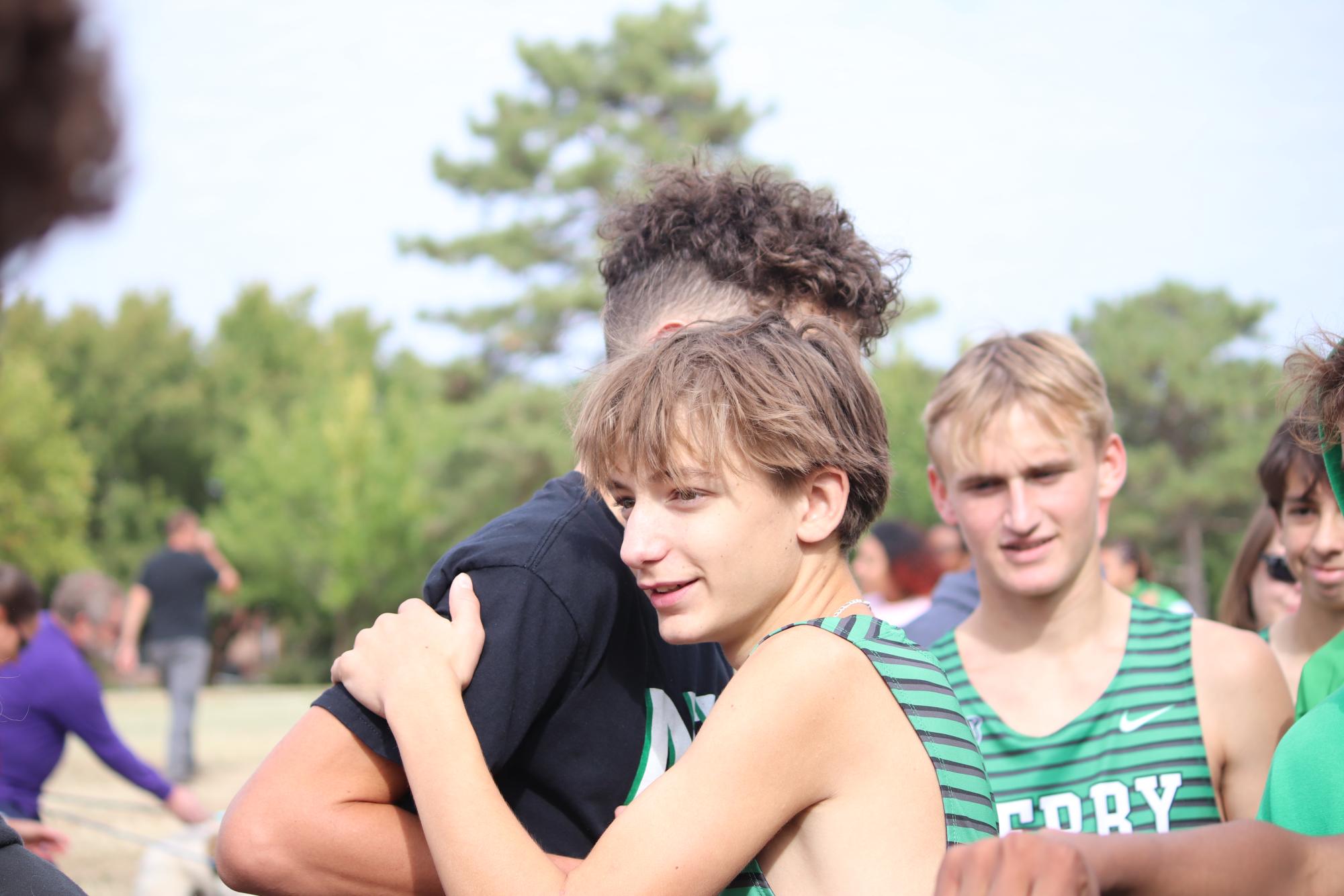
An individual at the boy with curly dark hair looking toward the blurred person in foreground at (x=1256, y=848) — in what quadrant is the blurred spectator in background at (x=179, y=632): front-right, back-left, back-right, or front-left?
back-left

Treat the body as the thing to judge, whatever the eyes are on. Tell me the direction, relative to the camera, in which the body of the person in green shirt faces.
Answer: toward the camera

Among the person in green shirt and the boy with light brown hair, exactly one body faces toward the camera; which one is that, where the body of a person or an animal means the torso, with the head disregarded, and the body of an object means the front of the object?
the person in green shirt

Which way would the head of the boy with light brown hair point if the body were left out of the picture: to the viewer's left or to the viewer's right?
to the viewer's left

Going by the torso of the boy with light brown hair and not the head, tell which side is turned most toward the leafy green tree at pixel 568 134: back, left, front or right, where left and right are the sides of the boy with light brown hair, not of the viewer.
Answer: right

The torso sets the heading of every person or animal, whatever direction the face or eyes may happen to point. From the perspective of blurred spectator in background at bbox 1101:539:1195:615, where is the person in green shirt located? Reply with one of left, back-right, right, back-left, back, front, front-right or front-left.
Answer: left

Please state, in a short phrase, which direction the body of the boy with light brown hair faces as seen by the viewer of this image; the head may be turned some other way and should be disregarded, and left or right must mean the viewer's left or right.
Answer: facing to the left of the viewer

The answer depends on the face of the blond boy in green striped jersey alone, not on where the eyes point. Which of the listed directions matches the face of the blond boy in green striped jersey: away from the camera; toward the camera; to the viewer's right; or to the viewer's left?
toward the camera
